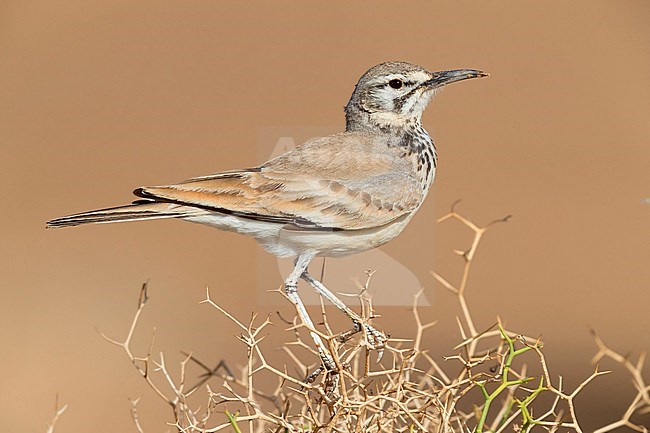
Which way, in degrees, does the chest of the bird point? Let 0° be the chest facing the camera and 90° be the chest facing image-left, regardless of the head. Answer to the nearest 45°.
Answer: approximately 270°
